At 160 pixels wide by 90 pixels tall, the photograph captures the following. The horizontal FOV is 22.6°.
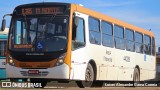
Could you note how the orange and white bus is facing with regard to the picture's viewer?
facing the viewer and to the left of the viewer
